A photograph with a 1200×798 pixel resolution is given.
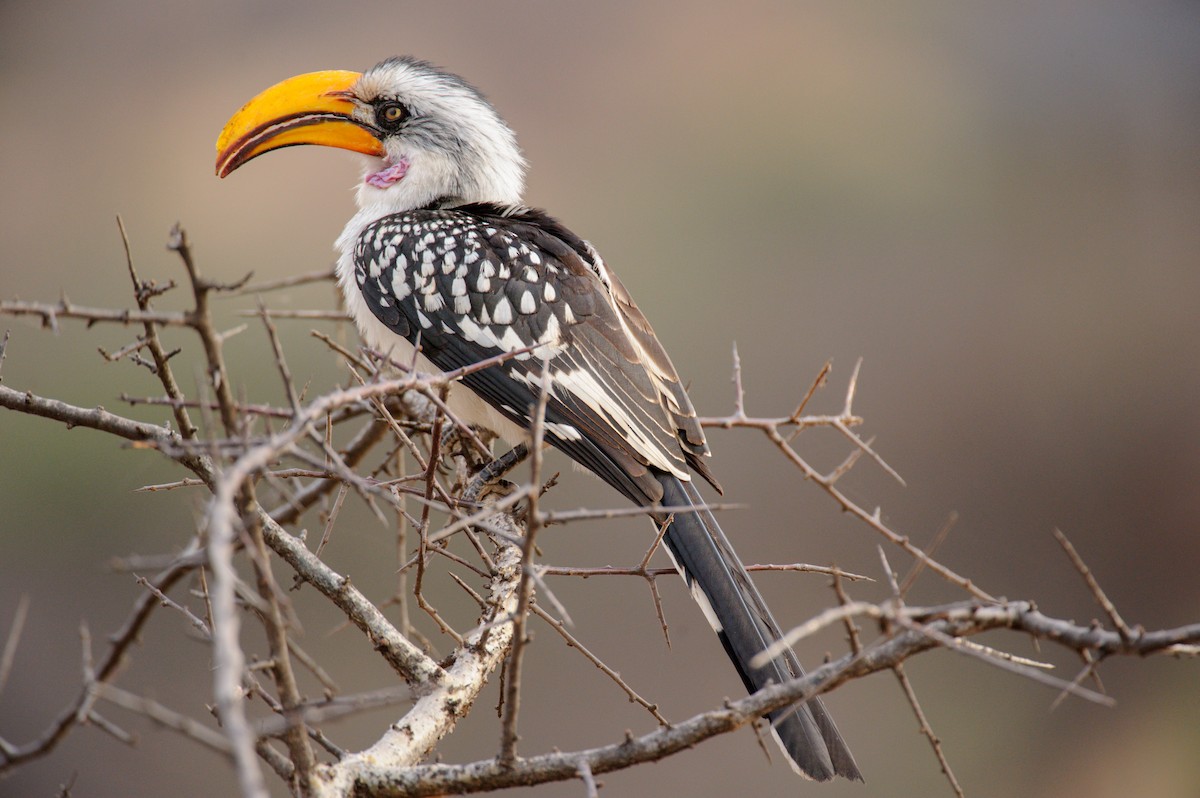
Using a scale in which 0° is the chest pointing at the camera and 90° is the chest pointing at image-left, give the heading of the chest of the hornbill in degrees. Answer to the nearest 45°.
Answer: approximately 90°
